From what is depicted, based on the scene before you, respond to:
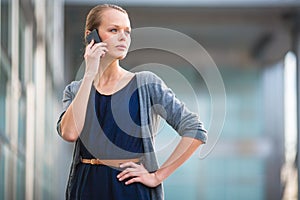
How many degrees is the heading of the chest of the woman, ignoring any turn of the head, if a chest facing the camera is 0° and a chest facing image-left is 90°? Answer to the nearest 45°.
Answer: approximately 0°
